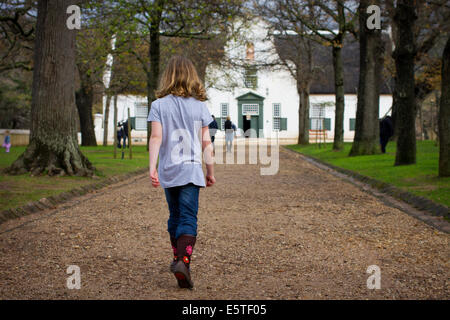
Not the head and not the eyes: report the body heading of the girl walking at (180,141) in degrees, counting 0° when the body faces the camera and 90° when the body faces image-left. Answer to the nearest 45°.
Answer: approximately 180°

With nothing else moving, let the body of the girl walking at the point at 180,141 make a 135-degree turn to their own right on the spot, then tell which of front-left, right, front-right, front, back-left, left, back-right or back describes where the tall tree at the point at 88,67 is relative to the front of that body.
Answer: back-left

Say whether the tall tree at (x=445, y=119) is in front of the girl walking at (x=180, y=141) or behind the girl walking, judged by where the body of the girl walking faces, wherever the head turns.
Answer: in front

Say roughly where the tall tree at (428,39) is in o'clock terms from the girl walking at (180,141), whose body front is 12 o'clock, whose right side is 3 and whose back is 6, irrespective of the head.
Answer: The tall tree is roughly at 1 o'clock from the girl walking.

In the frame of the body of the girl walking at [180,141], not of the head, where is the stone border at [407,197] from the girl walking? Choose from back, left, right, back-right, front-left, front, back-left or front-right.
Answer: front-right

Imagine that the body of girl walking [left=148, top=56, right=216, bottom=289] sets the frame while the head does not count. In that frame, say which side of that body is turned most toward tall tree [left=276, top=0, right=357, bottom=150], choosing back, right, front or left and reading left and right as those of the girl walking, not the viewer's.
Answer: front

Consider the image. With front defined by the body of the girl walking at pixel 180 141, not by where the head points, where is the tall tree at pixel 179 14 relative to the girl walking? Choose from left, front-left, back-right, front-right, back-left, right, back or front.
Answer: front

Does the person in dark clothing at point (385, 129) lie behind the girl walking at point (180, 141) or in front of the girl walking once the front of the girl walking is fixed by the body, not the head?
in front
